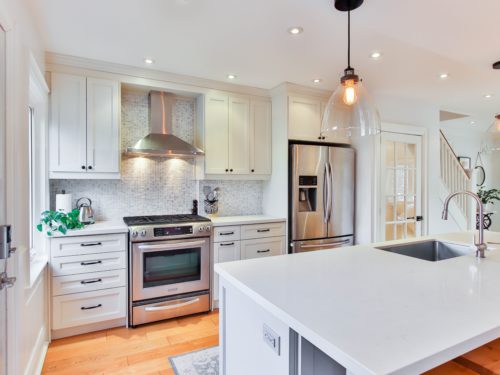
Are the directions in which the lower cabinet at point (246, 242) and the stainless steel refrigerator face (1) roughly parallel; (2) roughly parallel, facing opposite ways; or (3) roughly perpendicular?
roughly parallel

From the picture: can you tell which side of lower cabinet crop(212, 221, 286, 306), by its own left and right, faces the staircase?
left

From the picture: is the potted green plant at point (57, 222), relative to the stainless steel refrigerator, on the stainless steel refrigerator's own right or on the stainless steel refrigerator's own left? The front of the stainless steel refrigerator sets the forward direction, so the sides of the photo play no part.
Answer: on the stainless steel refrigerator's own right

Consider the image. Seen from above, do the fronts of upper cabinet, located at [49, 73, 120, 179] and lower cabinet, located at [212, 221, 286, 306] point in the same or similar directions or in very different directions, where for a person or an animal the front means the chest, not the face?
same or similar directions

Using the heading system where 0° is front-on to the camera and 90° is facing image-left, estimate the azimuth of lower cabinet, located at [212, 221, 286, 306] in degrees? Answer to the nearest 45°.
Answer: approximately 315°

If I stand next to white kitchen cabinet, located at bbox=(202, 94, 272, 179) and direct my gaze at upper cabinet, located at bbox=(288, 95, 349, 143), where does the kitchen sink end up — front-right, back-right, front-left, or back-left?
front-right

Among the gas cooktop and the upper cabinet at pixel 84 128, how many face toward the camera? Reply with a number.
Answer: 2

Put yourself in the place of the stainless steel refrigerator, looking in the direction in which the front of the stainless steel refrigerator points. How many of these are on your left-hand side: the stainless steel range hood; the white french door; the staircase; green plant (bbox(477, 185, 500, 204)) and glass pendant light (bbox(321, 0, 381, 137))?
3

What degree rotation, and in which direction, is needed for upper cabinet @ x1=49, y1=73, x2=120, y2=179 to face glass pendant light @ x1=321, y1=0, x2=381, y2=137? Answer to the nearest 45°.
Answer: approximately 45° to its left

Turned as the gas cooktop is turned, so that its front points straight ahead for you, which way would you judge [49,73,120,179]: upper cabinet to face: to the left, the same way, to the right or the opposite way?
the same way

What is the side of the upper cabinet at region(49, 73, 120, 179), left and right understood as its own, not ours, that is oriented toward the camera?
front

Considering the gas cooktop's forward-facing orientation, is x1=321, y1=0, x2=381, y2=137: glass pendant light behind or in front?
in front

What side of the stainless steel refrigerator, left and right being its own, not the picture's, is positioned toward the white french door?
left

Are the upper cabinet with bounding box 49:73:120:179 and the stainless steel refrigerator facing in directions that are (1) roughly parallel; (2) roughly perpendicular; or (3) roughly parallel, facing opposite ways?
roughly parallel

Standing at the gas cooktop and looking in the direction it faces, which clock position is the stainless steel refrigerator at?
The stainless steel refrigerator is roughly at 9 o'clock from the gas cooktop.

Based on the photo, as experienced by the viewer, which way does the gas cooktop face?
facing the viewer

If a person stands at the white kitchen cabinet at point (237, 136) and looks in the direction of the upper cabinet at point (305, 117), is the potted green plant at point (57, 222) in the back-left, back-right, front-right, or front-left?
back-right
